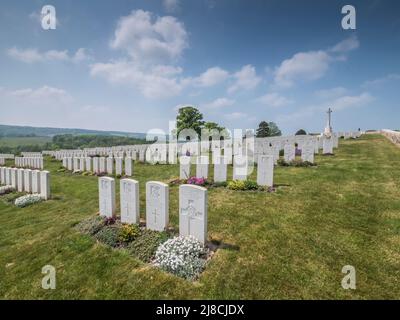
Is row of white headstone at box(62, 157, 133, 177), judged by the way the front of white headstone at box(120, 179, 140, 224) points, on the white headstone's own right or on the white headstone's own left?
on the white headstone's own right

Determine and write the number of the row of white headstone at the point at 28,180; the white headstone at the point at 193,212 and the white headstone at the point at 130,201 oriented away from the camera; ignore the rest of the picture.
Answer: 0

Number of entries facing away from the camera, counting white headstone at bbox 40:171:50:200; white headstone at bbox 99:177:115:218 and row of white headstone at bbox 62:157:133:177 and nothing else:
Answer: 0

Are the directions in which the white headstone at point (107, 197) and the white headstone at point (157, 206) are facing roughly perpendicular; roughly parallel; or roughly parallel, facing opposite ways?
roughly parallel

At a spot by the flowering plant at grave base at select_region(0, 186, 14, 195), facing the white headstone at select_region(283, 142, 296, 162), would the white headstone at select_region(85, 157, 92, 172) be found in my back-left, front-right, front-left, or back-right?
front-left

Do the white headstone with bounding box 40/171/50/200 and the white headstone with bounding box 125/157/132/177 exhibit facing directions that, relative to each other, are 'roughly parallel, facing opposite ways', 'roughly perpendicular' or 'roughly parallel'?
roughly parallel

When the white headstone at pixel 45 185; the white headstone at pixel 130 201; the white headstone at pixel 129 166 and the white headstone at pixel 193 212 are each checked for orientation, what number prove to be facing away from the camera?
0

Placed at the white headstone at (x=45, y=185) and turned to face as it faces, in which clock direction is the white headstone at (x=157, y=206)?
the white headstone at (x=157, y=206) is roughly at 10 o'clock from the white headstone at (x=45, y=185).

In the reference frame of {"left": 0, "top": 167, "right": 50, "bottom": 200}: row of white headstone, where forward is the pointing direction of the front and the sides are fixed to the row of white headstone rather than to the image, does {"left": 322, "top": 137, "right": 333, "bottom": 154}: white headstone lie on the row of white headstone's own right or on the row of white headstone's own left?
on the row of white headstone's own left

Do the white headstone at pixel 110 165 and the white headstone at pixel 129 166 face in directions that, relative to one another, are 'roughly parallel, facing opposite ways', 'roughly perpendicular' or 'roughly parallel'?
roughly parallel

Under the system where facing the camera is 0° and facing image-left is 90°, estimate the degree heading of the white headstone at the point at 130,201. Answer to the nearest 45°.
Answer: approximately 45°
